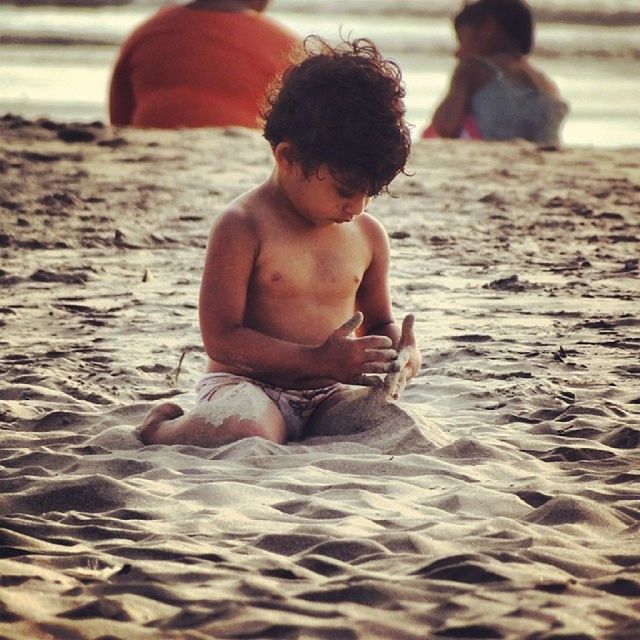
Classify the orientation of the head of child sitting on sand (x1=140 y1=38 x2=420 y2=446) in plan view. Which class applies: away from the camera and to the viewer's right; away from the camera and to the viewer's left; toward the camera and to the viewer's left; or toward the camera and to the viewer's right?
toward the camera and to the viewer's right

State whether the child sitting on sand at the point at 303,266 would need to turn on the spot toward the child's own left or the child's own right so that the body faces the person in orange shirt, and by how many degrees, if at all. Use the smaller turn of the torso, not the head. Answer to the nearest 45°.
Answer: approximately 135° to the child's own left

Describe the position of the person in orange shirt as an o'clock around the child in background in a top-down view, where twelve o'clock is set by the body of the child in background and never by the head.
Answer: The person in orange shirt is roughly at 10 o'clock from the child in background.

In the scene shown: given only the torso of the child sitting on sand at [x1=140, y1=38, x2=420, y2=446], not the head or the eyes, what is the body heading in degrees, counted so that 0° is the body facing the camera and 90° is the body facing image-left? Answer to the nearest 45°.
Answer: approximately 315°

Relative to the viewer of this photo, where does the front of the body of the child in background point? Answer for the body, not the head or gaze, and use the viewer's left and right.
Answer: facing away from the viewer and to the left of the viewer

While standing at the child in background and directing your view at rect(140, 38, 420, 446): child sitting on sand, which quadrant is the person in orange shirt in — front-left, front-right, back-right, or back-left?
front-right

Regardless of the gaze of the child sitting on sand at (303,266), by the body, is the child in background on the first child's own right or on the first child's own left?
on the first child's own left

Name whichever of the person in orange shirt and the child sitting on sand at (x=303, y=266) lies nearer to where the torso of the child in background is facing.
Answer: the person in orange shirt

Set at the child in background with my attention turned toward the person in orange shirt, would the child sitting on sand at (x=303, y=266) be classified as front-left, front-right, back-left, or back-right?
front-left
